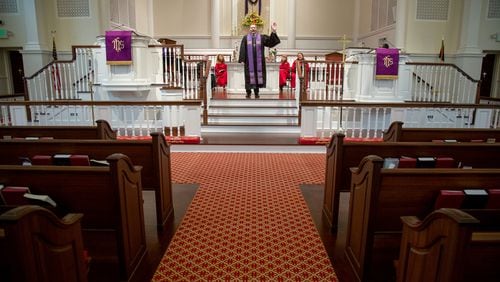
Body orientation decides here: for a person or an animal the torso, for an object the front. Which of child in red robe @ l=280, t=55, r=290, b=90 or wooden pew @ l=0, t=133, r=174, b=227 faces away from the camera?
the wooden pew

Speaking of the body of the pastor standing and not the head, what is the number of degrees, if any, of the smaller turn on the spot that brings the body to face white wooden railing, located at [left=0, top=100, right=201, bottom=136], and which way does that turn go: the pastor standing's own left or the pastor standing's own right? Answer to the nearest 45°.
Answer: approximately 45° to the pastor standing's own right

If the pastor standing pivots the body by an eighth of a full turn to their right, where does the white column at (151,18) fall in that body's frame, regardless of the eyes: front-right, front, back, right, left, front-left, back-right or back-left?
right

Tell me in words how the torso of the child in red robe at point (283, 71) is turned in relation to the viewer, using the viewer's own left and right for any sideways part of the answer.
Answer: facing the viewer and to the left of the viewer

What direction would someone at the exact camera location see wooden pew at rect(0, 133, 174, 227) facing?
facing away from the viewer

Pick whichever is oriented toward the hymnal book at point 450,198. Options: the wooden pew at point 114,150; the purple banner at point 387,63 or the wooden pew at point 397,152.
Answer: the purple banner

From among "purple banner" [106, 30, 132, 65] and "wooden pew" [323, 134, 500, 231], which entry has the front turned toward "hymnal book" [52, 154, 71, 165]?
the purple banner

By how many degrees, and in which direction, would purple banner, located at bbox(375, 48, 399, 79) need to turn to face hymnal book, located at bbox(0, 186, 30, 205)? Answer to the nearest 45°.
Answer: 0° — it already faces it

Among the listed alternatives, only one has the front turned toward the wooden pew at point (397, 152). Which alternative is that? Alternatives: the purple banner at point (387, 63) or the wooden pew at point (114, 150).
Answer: the purple banner

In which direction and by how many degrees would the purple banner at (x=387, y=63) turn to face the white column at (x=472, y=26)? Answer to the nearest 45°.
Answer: approximately 135° to its left

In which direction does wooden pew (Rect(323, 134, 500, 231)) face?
away from the camera

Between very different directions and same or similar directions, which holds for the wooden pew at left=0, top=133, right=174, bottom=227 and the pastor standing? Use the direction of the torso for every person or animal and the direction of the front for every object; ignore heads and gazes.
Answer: very different directions

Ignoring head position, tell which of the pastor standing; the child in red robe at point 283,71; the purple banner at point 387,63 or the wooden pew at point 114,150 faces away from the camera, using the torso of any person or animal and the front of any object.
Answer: the wooden pew

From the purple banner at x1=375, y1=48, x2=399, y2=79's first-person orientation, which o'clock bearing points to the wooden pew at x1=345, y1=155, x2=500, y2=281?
The wooden pew is roughly at 12 o'clock from the purple banner.

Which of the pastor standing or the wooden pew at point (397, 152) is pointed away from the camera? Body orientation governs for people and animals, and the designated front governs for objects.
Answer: the wooden pew

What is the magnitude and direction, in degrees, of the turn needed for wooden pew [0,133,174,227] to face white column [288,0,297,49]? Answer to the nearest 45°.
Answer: approximately 45° to its right

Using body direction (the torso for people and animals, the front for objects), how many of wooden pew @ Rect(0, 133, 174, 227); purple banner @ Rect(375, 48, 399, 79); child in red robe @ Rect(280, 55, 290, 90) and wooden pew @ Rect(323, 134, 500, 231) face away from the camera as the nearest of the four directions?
2

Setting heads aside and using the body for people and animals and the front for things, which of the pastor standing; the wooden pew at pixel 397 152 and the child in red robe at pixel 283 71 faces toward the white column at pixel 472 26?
the wooden pew

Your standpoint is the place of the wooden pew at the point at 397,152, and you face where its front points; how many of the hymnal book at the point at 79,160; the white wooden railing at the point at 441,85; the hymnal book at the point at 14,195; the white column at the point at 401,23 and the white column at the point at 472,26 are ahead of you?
3

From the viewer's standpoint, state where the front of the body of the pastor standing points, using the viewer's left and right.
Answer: facing the viewer

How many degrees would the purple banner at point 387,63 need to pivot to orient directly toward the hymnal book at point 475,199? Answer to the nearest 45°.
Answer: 0° — it already faces it

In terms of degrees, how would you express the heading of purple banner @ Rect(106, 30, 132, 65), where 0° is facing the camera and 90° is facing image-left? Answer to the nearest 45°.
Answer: approximately 0°
